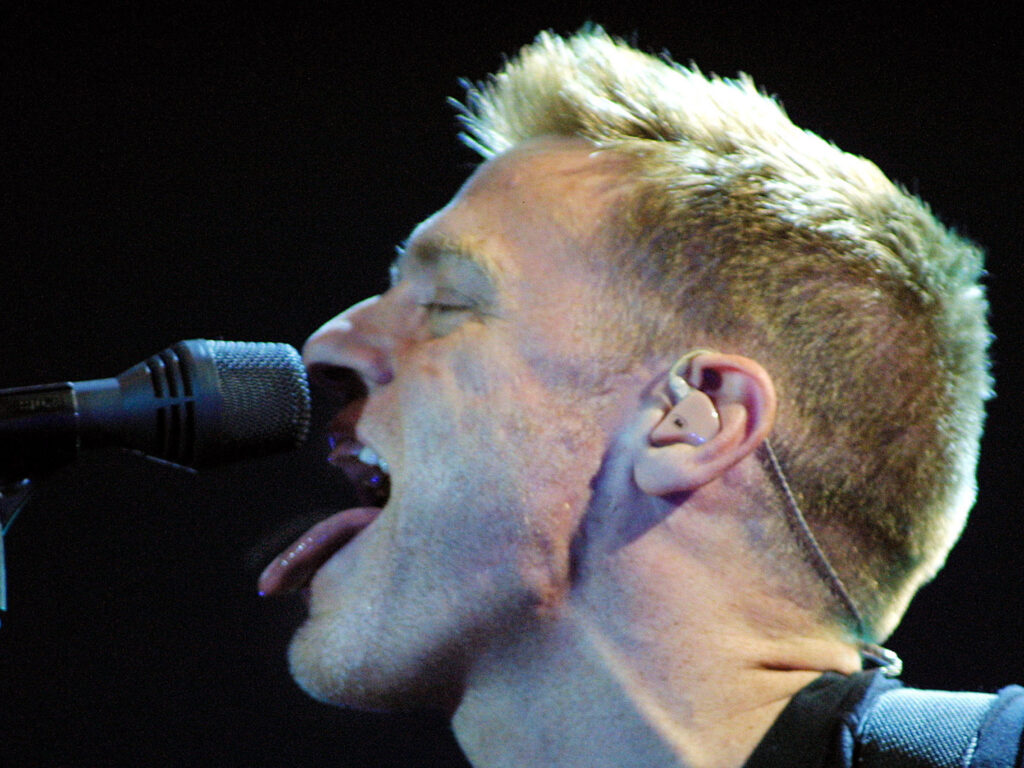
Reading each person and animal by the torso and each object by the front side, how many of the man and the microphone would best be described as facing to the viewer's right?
1

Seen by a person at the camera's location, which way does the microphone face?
facing to the right of the viewer

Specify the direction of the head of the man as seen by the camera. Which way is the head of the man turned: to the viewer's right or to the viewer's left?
to the viewer's left

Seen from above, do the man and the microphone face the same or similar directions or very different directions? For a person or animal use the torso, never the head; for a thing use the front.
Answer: very different directions

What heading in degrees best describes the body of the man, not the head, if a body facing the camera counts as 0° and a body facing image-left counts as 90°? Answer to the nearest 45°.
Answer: approximately 90°
